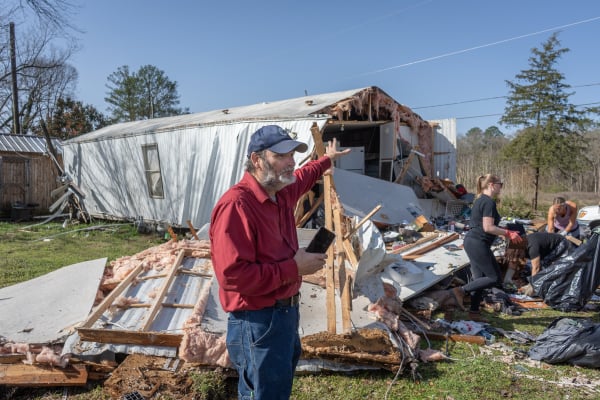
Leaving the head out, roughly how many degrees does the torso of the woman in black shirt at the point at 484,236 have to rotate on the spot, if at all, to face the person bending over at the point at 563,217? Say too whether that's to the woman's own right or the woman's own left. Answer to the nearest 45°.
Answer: approximately 90° to the woman's own left

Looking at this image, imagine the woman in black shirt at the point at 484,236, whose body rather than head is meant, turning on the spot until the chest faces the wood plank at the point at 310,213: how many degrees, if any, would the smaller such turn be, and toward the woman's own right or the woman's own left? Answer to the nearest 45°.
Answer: approximately 135° to the woman's own left

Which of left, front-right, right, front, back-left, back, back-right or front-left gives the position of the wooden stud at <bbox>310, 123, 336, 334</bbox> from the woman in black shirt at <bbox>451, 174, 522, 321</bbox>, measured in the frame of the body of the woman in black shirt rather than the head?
back-right

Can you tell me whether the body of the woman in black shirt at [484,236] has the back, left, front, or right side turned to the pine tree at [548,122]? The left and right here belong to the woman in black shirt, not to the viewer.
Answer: left

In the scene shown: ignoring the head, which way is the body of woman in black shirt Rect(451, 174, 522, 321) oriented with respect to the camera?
to the viewer's right

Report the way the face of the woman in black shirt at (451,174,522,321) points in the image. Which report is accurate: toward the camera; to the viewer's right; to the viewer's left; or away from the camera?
to the viewer's right

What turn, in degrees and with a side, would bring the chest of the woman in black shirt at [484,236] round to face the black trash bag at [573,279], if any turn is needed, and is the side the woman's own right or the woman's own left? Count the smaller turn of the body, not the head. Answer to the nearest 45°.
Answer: approximately 45° to the woman's own left
